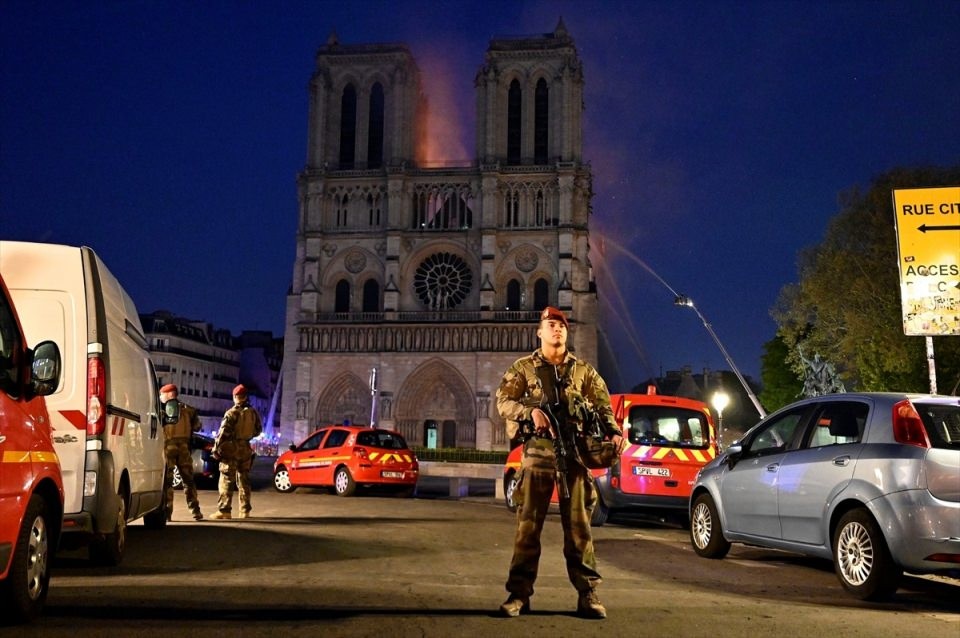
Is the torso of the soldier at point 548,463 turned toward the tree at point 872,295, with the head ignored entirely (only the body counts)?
no

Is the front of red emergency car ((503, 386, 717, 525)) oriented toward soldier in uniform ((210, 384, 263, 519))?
no

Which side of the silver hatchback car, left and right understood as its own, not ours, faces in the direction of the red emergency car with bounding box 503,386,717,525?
front

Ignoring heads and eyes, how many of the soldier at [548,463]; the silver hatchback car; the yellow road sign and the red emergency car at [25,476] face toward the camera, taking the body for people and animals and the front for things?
2

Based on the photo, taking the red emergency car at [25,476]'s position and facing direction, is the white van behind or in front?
in front

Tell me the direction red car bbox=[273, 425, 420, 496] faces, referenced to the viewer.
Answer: facing away from the viewer and to the left of the viewer

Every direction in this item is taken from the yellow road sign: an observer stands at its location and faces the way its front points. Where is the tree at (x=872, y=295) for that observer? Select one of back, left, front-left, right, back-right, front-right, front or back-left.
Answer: back

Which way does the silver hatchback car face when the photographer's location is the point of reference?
facing away from the viewer and to the left of the viewer

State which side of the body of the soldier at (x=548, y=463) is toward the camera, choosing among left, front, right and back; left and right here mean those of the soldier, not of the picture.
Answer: front

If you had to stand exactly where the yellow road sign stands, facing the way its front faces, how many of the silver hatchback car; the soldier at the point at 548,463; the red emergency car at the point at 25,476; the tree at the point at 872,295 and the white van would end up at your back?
1

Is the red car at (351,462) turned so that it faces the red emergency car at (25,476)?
no

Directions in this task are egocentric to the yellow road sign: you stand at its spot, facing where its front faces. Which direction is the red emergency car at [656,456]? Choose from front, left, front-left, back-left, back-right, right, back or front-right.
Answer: right

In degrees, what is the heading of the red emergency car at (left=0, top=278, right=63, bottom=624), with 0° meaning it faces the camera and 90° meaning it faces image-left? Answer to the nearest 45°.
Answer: approximately 225°

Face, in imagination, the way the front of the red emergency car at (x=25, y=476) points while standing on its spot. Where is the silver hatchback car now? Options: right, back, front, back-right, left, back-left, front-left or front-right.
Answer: front-right

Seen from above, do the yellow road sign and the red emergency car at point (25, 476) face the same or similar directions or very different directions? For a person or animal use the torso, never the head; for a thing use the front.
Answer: very different directions
